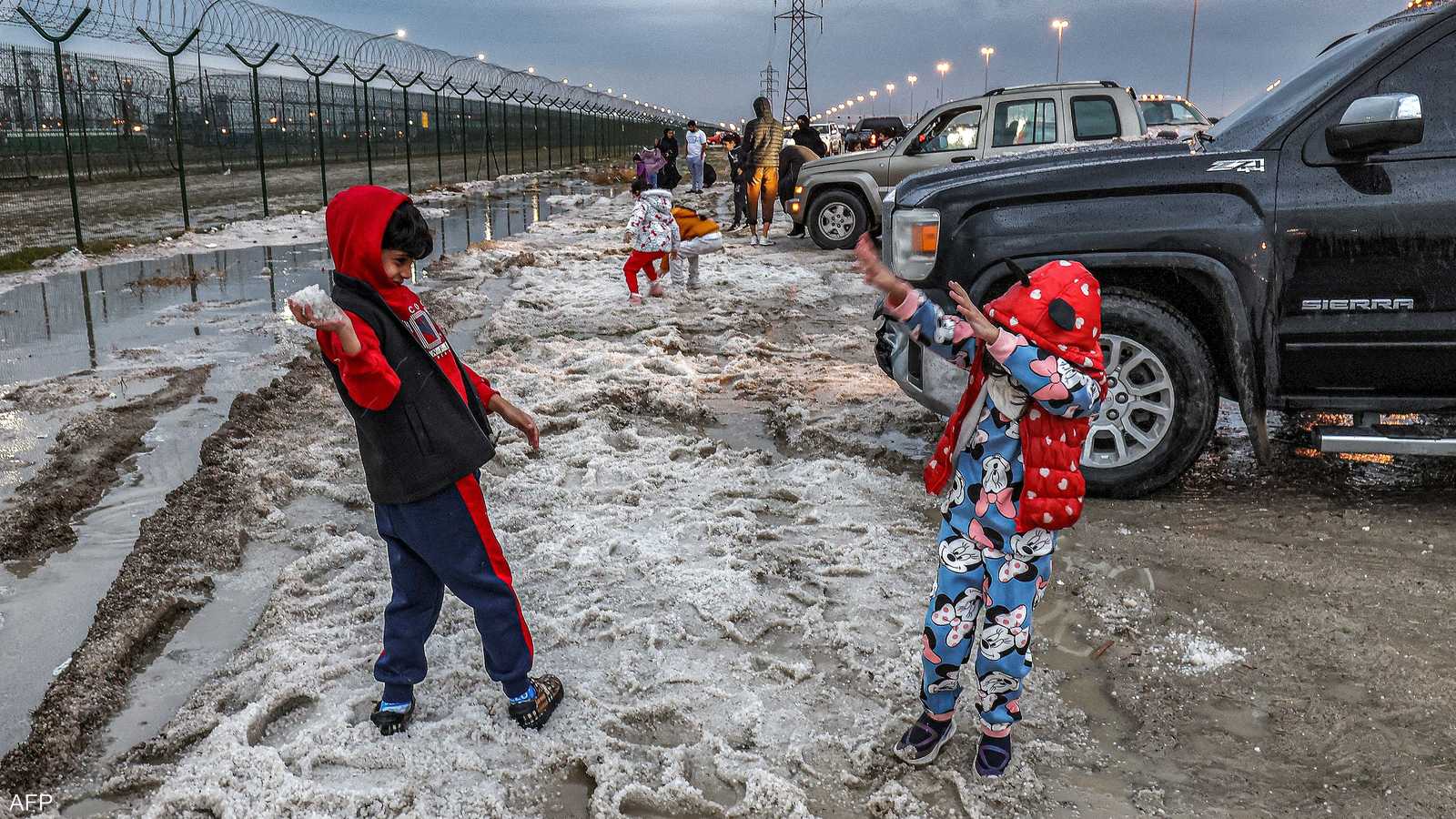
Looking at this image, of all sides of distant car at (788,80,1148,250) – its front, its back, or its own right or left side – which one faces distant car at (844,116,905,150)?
right

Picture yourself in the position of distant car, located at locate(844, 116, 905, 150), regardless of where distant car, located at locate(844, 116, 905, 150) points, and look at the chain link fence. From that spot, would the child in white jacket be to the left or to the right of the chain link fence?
left

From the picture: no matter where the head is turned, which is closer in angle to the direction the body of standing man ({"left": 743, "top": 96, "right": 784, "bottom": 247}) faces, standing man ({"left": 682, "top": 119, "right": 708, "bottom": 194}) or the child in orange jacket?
the standing man

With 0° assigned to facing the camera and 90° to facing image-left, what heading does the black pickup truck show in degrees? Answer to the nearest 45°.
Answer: approximately 90°

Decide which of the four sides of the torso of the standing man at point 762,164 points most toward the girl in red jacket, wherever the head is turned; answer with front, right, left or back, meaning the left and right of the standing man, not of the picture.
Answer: back

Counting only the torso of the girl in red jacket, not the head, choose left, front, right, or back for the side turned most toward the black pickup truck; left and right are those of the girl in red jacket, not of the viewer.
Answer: back

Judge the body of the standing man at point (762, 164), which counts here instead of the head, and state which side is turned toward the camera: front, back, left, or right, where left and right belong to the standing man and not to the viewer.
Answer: back

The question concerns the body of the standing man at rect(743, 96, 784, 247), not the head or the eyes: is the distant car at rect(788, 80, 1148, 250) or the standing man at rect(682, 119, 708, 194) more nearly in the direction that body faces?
the standing man
